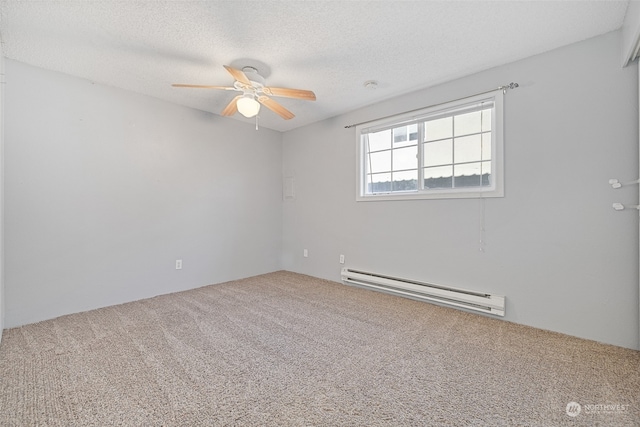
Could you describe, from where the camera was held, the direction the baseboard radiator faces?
facing the viewer and to the left of the viewer
